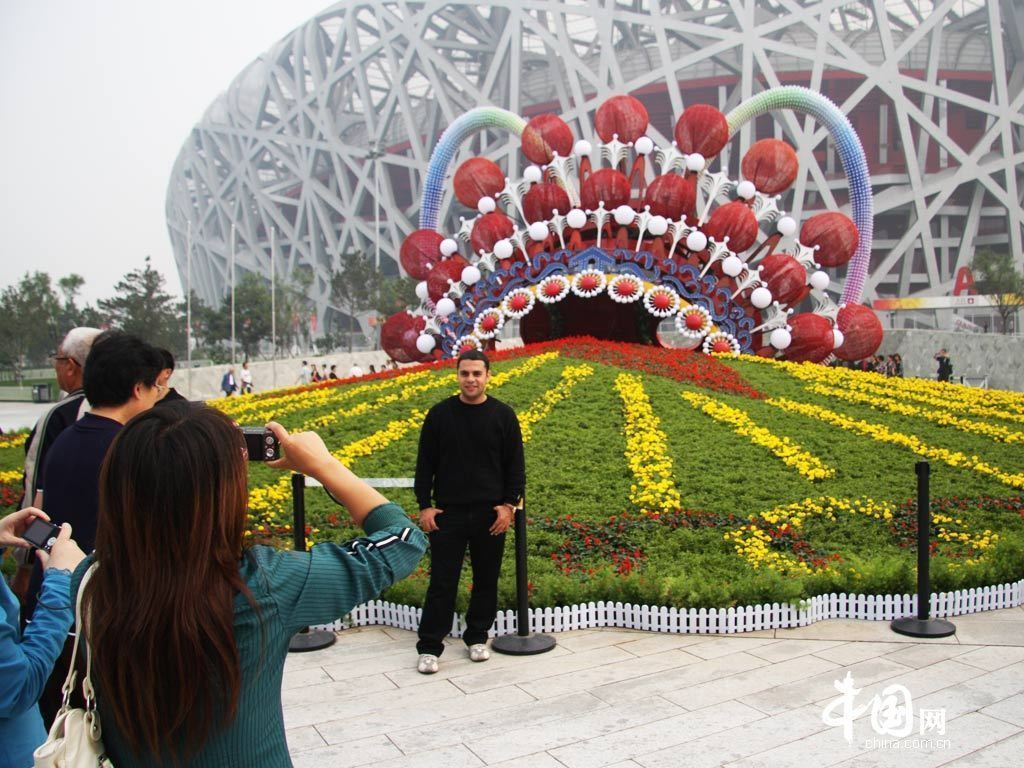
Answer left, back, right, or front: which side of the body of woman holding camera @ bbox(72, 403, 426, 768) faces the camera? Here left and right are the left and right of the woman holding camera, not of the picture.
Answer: back

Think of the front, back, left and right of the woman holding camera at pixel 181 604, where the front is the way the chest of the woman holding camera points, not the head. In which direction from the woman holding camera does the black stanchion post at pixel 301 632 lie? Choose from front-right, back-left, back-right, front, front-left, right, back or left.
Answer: front

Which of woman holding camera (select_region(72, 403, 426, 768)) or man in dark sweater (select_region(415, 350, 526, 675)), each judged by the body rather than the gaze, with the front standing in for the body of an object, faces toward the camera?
the man in dark sweater

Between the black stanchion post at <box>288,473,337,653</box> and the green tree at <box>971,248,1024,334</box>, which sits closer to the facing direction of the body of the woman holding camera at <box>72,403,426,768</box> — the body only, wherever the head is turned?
the black stanchion post

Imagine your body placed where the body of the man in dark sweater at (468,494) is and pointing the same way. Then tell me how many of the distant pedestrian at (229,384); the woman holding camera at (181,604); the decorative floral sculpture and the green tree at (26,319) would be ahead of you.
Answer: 1

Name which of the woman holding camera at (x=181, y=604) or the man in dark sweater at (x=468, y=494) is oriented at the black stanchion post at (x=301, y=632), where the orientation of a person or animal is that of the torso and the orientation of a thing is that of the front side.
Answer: the woman holding camera

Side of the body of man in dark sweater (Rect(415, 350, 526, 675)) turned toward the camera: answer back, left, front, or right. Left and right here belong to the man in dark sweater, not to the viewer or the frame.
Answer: front

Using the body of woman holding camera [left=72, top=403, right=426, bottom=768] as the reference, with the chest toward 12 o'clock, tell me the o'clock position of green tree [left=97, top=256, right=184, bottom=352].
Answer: The green tree is roughly at 12 o'clock from the woman holding camera.

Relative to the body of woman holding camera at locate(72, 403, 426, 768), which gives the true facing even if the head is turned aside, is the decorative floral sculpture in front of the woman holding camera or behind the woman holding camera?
in front

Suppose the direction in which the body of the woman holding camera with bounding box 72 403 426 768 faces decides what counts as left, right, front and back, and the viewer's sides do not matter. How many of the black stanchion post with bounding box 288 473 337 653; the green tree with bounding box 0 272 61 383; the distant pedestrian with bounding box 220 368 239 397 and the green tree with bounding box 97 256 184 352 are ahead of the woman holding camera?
4

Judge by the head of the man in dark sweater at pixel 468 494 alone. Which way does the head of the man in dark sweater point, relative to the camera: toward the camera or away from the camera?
toward the camera

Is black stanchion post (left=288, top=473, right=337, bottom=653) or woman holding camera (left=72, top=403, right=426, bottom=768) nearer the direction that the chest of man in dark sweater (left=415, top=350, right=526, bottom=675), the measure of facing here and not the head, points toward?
the woman holding camera

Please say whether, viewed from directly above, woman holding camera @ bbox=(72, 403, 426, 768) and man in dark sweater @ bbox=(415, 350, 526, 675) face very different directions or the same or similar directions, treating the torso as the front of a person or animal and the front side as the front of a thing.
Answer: very different directions

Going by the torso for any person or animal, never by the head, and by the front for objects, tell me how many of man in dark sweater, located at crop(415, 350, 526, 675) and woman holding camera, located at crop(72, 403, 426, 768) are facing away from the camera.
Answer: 1
